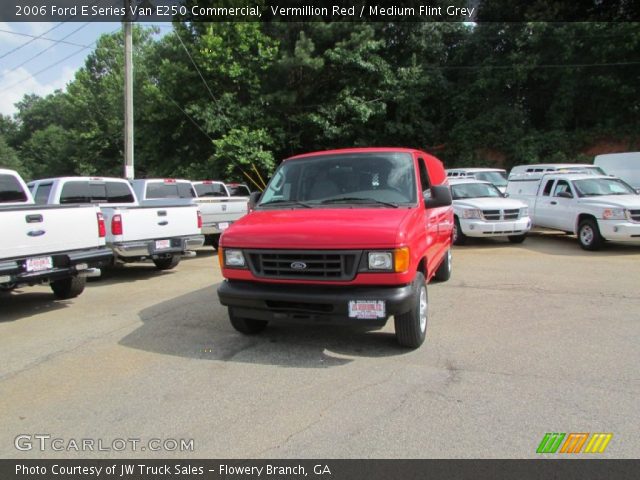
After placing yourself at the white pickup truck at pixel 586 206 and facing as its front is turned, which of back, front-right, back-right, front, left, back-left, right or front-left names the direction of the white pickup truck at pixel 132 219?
right

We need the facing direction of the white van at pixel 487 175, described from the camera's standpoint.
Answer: facing the viewer and to the right of the viewer

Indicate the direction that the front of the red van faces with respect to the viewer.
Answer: facing the viewer

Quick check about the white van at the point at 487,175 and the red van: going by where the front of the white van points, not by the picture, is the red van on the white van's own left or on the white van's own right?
on the white van's own right

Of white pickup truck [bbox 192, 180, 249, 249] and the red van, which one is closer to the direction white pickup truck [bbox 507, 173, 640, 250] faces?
the red van

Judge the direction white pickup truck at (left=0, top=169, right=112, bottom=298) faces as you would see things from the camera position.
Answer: facing away from the viewer and to the left of the viewer

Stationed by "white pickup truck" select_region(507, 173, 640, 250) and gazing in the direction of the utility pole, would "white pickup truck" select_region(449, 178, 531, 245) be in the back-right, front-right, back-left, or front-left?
front-left

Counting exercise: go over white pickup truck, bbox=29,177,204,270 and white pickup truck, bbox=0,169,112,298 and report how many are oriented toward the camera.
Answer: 0

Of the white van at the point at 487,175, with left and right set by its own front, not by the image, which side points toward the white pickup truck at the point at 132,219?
right

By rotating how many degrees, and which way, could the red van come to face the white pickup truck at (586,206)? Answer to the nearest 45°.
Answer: approximately 135° to its left

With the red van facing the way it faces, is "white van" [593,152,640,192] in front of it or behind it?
behind

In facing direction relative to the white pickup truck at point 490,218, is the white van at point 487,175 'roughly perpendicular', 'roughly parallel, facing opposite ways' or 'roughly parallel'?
roughly parallel

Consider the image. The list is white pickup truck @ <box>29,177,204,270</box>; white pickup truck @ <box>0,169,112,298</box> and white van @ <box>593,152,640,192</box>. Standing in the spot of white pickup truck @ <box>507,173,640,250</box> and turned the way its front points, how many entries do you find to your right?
2

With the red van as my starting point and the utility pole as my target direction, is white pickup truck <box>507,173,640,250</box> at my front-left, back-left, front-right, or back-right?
front-right

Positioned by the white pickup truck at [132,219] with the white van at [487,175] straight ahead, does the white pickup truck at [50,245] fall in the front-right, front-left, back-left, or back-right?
back-right
